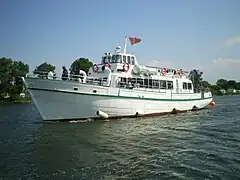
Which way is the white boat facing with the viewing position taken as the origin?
facing the viewer and to the left of the viewer
